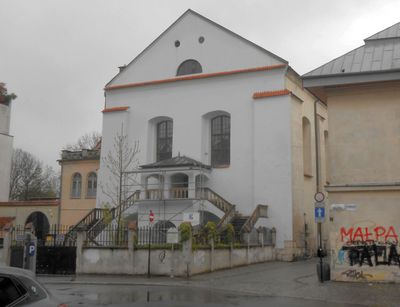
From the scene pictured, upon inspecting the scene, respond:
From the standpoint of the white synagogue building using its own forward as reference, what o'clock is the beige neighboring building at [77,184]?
The beige neighboring building is roughly at 3 o'clock from the white synagogue building.

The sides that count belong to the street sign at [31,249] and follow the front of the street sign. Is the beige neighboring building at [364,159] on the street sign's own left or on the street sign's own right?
on the street sign's own left

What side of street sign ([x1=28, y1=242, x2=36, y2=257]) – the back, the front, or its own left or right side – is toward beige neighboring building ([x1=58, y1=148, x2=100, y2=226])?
back

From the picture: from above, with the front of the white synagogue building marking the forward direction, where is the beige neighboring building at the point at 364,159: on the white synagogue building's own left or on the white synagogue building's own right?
on the white synagogue building's own left

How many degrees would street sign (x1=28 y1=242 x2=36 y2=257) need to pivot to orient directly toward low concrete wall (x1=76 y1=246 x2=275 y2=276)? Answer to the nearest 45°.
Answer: approximately 90° to its left

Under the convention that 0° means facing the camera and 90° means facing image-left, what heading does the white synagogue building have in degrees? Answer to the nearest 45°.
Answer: approximately 45°

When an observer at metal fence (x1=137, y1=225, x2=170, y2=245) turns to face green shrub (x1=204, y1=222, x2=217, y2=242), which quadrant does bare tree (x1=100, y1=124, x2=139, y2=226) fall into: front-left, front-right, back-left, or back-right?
back-left

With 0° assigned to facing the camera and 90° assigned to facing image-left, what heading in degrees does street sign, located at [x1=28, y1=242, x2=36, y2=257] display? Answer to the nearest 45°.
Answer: approximately 0°

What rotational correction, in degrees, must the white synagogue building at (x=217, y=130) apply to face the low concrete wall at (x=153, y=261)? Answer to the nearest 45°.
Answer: approximately 45° to its left

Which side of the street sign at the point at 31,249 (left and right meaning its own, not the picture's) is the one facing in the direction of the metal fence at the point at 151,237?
left

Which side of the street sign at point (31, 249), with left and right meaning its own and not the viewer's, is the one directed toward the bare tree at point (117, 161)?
left
